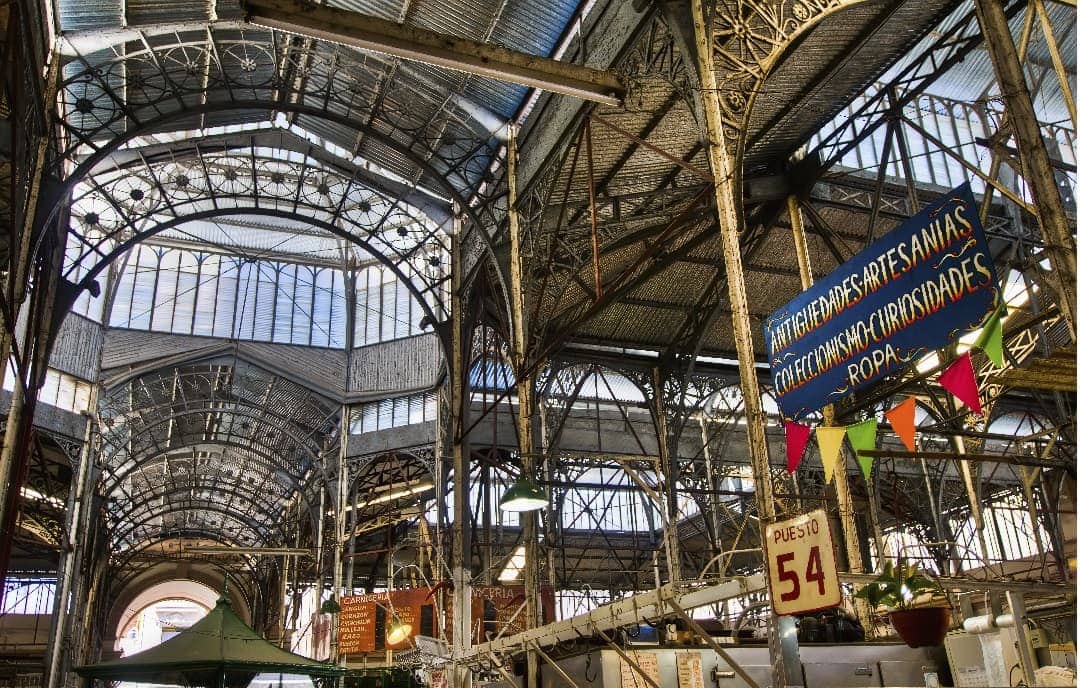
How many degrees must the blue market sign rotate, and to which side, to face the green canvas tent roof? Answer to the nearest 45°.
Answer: approximately 45° to its right

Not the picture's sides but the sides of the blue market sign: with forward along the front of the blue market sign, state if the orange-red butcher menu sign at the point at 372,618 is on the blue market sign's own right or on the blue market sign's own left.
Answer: on the blue market sign's own right

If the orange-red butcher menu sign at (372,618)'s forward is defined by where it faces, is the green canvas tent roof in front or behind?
in front

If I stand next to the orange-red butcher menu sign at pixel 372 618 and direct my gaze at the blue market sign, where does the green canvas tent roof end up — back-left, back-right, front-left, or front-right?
front-right

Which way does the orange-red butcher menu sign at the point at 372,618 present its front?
toward the camera

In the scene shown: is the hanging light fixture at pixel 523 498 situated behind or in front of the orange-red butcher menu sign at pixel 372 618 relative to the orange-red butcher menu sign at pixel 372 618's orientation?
in front

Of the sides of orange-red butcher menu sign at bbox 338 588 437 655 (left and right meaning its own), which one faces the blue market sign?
front

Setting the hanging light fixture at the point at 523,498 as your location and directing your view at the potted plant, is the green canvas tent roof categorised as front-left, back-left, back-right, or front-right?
back-right

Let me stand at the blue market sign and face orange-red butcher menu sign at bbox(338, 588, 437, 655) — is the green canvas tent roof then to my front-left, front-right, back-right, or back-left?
front-left

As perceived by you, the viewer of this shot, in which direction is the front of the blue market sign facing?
facing the viewer and to the left of the viewer

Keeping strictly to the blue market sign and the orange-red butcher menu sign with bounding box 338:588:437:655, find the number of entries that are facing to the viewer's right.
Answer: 0
